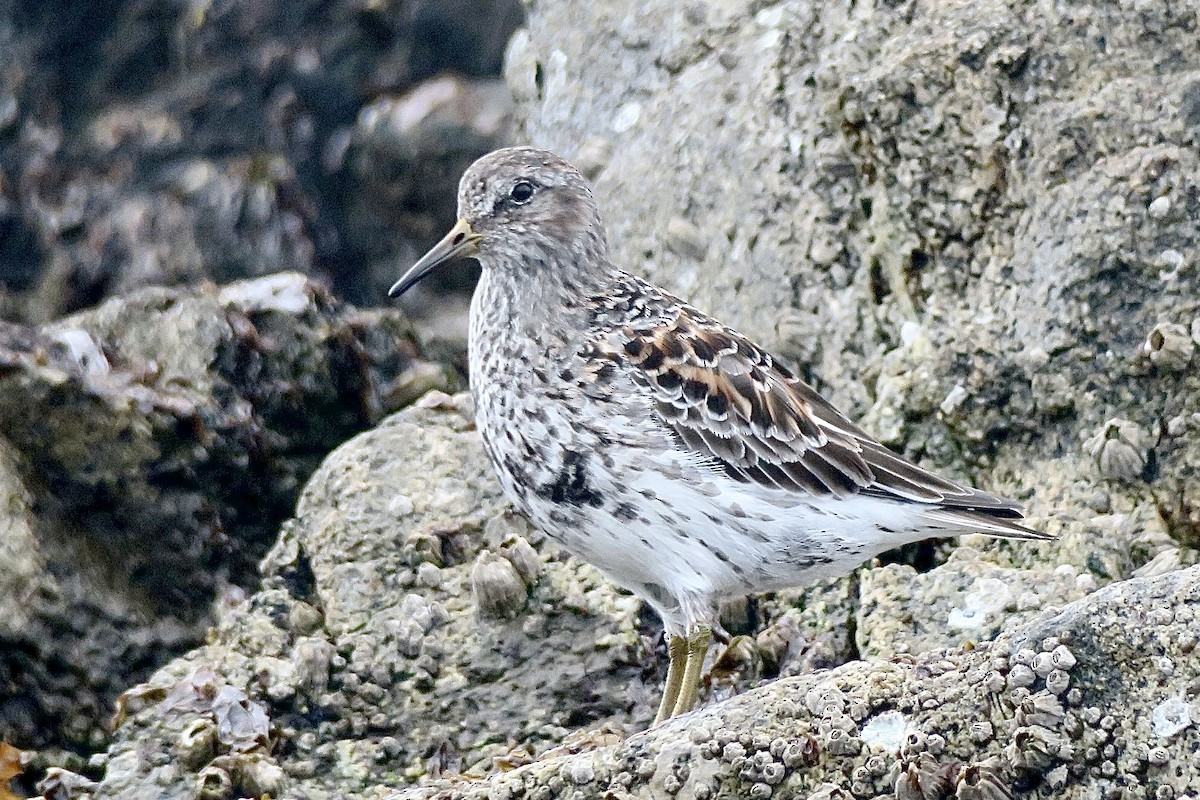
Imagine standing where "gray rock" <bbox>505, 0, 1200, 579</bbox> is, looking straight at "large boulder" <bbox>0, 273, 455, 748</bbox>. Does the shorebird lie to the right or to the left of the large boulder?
left

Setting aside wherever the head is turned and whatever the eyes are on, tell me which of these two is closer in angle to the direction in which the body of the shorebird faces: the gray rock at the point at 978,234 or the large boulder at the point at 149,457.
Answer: the large boulder

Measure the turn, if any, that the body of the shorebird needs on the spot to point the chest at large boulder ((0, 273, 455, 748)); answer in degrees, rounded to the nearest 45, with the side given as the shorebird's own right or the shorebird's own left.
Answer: approximately 45° to the shorebird's own right

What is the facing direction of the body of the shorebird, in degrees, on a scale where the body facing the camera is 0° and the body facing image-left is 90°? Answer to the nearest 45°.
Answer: approximately 90°
